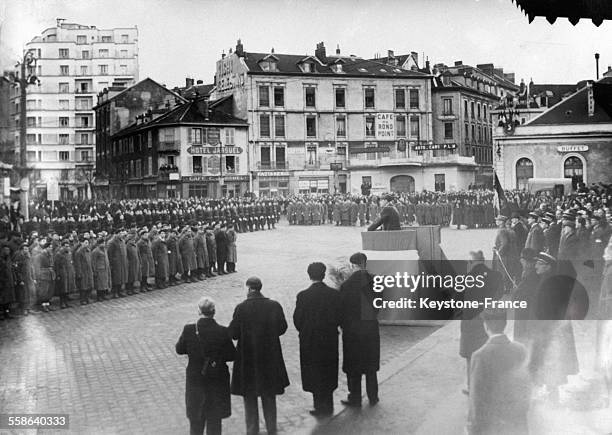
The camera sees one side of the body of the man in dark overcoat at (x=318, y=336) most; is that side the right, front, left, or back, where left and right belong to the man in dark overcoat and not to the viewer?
back

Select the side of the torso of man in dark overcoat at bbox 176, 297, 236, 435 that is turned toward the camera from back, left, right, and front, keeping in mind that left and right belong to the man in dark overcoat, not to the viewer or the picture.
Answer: back

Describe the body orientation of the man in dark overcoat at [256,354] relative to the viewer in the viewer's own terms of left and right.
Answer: facing away from the viewer

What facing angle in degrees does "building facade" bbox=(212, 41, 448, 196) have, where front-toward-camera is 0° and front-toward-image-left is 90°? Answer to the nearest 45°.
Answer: approximately 0°

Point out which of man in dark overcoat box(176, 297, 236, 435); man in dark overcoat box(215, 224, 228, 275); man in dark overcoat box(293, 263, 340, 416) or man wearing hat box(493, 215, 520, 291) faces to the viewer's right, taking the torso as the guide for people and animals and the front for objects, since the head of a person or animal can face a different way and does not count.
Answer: man in dark overcoat box(215, 224, 228, 275)

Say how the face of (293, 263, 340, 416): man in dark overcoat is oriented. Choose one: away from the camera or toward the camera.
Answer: away from the camera

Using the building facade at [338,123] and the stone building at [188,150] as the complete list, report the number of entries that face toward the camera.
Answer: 2

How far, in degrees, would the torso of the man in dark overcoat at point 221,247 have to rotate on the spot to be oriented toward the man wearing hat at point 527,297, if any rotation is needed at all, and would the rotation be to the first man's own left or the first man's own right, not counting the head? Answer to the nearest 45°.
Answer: approximately 45° to the first man's own right

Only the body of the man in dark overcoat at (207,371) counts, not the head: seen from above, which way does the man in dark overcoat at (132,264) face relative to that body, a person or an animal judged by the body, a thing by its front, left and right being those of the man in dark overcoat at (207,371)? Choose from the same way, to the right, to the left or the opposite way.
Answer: to the right

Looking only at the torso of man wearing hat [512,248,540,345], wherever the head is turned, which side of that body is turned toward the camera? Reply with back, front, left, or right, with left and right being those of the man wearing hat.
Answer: left

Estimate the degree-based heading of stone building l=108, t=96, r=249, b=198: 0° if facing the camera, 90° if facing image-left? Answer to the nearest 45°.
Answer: approximately 0°

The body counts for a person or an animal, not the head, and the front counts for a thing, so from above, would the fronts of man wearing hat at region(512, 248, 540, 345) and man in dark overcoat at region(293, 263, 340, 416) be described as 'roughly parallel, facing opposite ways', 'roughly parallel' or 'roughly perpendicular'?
roughly perpendicular

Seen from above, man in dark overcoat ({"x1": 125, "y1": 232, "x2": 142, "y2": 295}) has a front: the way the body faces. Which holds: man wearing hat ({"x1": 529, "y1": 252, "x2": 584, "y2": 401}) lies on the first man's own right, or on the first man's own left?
on the first man's own right

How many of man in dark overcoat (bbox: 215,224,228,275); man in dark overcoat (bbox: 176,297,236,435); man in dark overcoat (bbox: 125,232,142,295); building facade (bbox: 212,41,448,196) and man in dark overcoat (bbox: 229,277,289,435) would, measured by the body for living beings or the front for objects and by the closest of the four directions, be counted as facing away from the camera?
2

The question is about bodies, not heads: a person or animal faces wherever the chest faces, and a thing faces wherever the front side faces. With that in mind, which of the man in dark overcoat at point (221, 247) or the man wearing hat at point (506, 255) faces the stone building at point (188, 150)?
the man wearing hat
